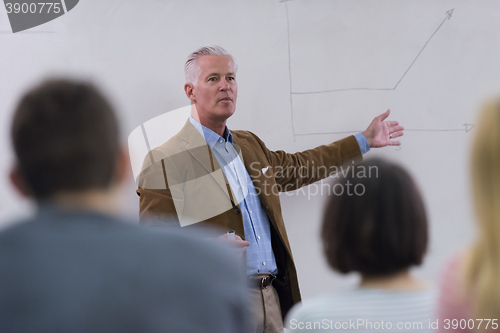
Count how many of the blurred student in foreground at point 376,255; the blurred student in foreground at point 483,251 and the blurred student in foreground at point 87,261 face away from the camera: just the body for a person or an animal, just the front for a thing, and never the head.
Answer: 3

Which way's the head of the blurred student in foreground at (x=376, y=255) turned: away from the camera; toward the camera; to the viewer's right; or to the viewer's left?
away from the camera

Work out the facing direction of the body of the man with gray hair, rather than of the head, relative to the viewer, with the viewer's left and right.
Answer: facing the viewer and to the right of the viewer

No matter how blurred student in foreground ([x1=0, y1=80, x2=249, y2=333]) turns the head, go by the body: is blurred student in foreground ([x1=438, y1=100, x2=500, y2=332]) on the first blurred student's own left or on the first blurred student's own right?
on the first blurred student's own right

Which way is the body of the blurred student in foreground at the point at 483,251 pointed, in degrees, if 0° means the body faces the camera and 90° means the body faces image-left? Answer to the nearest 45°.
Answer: approximately 180°

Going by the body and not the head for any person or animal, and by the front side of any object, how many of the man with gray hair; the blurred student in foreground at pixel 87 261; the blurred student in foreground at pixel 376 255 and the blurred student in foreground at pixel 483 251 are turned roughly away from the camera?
3

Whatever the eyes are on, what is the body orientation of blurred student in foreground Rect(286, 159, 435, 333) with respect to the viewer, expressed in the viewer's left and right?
facing away from the viewer

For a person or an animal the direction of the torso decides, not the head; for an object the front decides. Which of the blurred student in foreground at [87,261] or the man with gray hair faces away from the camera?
the blurred student in foreground

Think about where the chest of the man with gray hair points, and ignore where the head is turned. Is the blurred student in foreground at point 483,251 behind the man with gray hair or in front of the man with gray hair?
in front

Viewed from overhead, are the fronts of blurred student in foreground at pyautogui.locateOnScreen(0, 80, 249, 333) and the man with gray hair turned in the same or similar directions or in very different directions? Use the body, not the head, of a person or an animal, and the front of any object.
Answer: very different directions

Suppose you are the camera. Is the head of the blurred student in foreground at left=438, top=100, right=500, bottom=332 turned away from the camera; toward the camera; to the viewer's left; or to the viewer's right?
away from the camera

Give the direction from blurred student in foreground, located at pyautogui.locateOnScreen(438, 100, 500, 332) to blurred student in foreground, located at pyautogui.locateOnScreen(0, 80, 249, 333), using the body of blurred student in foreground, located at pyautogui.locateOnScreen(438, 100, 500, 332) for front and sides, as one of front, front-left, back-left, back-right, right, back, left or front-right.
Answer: back-left

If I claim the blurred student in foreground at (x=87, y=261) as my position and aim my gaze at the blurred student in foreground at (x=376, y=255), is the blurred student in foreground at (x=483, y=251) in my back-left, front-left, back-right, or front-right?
front-right

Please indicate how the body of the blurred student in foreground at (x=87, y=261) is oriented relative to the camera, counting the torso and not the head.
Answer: away from the camera

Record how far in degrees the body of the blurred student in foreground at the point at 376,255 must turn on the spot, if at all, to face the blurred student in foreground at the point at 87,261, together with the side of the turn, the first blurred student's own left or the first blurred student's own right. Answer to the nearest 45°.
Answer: approximately 135° to the first blurred student's own left
